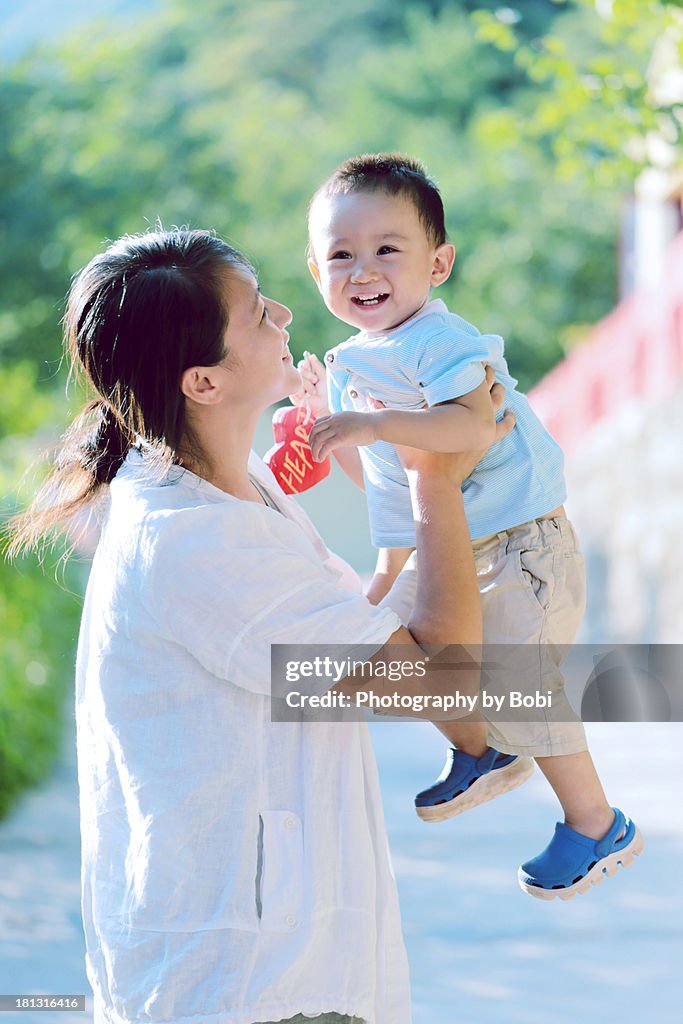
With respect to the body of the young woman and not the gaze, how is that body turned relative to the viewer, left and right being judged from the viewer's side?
facing to the right of the viewer

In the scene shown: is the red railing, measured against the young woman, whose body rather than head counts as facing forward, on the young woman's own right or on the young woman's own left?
on the young woman's own left

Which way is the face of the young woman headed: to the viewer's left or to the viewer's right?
to the viewer's right

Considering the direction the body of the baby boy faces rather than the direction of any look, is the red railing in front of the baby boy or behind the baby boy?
behind
